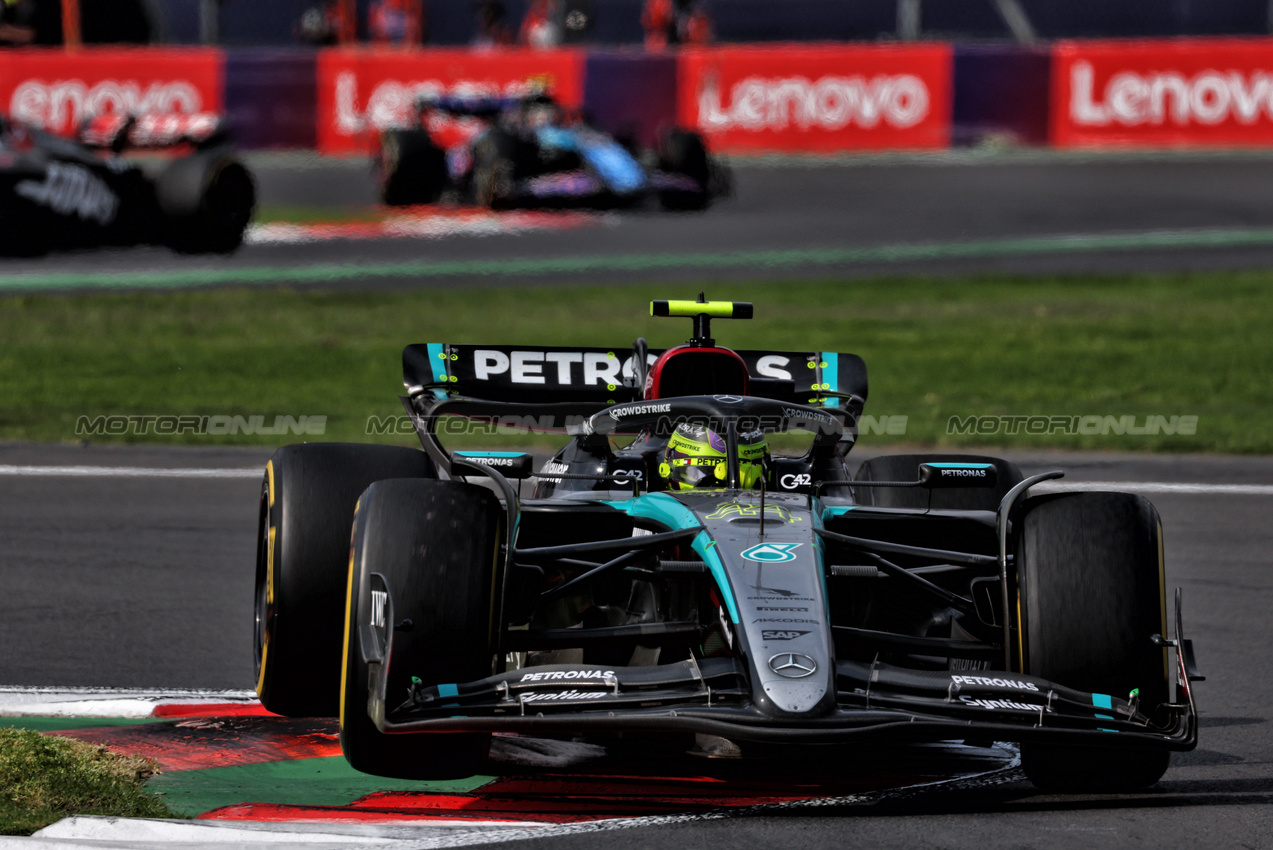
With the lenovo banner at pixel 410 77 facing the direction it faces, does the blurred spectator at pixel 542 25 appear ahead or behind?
behind

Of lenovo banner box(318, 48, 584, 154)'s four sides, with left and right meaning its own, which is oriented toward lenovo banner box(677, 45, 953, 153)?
left

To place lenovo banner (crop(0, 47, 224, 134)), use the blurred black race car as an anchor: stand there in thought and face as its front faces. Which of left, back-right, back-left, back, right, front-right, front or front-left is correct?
back-right

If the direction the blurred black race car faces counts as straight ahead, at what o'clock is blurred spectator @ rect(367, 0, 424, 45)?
The blurred spectator is roughly at 5 o'clock from the blurred black race car.

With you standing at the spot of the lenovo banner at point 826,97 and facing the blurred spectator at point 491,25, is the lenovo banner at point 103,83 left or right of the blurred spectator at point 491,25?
left

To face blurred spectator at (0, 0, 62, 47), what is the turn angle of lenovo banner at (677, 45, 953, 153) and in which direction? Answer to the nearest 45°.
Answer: approximately 90° to its right

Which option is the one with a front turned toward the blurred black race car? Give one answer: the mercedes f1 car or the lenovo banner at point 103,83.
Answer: the lenovo banner

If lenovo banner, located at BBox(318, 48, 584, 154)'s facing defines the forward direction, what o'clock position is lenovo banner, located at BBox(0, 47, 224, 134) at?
lenovo banner, located at BBox(0, 47, 224, 134) is roughly at 3 o'clock from lenovo banner, located at BBox(318, 48, 584, 154).

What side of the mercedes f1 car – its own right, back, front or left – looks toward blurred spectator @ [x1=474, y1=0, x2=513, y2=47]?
back

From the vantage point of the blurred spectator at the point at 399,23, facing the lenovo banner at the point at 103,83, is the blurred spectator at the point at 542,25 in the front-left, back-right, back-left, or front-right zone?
back-left

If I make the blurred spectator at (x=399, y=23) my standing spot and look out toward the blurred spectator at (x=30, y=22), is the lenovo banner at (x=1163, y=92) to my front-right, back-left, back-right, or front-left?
back-left

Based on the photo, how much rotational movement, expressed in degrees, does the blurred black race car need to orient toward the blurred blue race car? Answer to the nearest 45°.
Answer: approximately 180°

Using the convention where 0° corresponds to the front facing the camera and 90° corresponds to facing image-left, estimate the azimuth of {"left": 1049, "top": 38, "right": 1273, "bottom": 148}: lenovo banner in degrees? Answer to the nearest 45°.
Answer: approximately 0°
